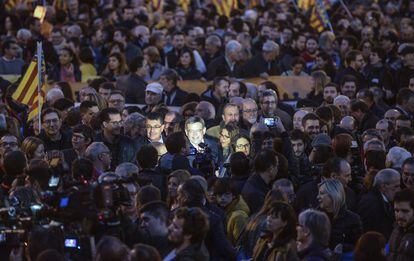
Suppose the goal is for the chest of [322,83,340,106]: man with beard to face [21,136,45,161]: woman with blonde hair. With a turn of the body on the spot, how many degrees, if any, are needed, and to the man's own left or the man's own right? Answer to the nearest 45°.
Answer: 0° — they already face them

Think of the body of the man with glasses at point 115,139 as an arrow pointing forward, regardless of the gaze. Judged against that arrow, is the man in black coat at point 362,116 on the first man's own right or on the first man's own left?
on the first man's own left

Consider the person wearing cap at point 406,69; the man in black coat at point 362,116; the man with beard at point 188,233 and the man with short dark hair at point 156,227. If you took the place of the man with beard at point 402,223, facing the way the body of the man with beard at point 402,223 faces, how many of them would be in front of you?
2

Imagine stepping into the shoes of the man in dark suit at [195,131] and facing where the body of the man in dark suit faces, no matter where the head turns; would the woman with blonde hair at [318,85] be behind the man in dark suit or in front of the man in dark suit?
behind

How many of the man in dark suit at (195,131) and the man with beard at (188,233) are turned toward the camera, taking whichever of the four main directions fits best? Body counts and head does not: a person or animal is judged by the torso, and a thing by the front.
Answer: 1
